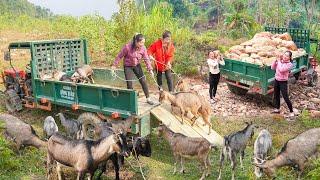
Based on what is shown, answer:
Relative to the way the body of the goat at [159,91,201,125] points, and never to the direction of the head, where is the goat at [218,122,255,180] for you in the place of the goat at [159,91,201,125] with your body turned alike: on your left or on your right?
on your left

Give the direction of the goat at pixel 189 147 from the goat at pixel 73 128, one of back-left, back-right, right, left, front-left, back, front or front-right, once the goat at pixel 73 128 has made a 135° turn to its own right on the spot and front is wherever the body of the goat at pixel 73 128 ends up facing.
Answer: front-right

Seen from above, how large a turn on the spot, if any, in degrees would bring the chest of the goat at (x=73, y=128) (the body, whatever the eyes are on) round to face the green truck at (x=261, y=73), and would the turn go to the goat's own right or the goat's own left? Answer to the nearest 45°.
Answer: approximately 90° to the goat's own right

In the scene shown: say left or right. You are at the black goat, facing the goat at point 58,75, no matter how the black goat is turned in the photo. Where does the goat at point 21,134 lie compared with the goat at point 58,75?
left

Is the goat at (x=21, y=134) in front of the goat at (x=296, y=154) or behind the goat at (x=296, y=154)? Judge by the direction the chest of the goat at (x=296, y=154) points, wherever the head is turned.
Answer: in front

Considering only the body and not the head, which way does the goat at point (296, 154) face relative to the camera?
to the viewer's left

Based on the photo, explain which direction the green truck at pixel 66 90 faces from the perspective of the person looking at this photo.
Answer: facing away from the viewer and to the left of the viewer

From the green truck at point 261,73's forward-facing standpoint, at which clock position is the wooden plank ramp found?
The wooden plank ramp is roughly at 5 o'clock from the green truck.

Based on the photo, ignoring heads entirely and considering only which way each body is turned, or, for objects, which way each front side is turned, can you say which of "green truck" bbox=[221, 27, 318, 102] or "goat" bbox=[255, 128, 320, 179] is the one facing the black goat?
the goat

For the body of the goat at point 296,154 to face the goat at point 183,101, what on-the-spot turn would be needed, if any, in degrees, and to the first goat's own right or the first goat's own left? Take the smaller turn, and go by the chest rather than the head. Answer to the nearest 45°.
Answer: approximately 45° to the first goat's own right

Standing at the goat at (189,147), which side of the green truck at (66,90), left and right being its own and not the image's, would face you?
back
